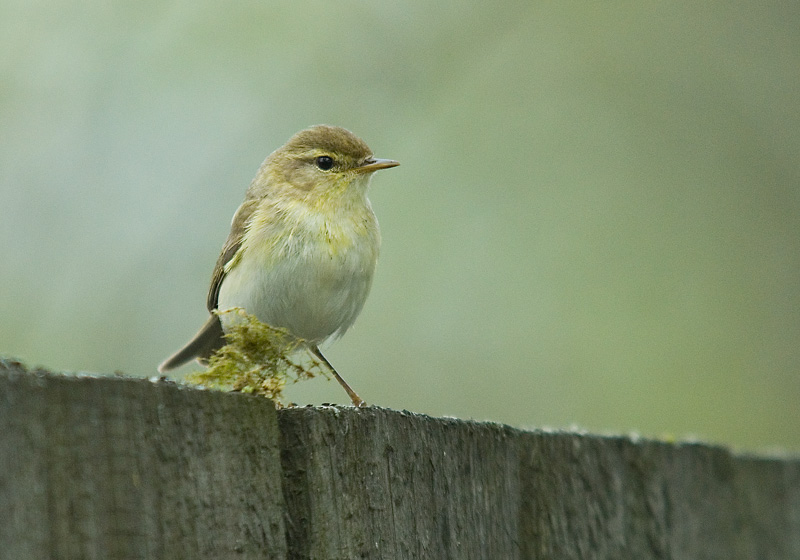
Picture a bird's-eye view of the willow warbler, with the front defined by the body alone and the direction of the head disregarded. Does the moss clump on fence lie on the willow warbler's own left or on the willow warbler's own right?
on the willow warbler's own right

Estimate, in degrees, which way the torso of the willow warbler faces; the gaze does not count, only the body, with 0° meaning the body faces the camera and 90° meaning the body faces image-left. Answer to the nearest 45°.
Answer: approximately 315°
